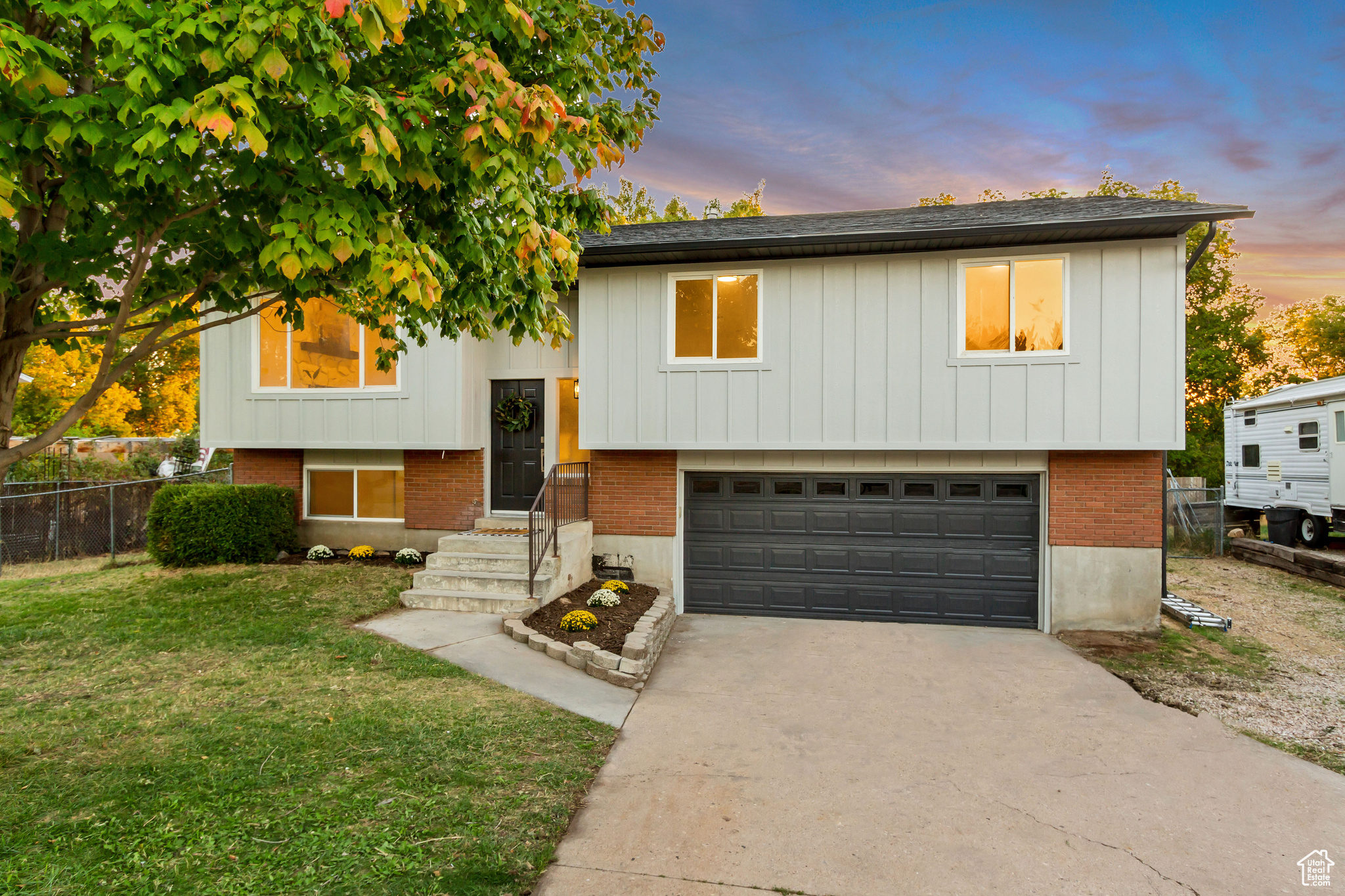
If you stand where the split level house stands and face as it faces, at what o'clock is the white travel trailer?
The white travel trailer is roughly at 8 o'clock from the split level house.

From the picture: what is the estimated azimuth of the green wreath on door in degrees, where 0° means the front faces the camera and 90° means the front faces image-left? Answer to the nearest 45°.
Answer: approximately 0°

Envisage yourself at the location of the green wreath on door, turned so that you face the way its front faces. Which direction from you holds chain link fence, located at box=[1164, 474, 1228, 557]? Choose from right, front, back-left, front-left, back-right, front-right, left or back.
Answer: left

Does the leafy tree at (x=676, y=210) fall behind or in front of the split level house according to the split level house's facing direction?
behind

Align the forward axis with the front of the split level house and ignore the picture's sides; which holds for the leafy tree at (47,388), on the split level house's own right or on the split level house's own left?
on the split level house's own right

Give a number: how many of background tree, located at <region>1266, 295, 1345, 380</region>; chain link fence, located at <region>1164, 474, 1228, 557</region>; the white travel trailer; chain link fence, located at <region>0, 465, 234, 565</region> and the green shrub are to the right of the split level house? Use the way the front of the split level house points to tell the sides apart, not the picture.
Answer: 2

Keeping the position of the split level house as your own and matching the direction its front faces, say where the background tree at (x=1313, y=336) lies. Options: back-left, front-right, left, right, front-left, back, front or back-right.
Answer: back-left
